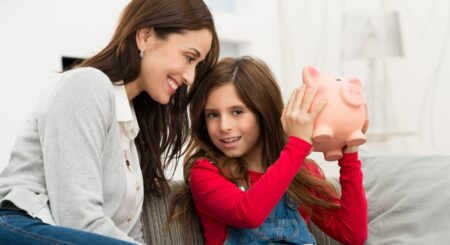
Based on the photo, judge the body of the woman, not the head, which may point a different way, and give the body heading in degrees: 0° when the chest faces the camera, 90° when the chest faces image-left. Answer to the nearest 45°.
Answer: approximately 270°

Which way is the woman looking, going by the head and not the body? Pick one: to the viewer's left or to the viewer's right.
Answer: to the viewer's right

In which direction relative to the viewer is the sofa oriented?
toward the camera
